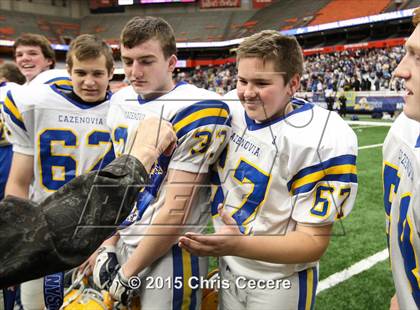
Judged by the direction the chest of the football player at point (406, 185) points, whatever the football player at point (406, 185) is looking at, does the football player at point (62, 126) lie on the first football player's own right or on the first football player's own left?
on the first football player's own right

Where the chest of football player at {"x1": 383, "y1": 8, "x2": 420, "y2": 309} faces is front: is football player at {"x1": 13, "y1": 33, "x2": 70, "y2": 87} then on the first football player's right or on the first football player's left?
on the first football player's right

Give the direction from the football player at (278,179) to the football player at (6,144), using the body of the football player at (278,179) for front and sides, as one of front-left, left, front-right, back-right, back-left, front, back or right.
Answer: right

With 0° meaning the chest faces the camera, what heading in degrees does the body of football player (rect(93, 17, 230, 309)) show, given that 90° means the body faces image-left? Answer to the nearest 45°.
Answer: approximately 45°

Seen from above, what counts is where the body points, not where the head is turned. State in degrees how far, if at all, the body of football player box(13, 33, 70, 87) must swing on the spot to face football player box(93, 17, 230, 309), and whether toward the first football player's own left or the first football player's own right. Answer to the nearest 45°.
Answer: approximately 45° to the first football player's own left

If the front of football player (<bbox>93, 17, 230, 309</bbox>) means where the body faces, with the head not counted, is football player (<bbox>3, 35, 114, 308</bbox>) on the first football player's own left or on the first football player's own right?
on the first football player's own right

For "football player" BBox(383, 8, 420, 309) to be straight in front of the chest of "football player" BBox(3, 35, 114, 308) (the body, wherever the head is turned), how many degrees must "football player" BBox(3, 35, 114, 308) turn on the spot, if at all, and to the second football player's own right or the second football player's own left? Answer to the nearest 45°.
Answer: approximately 45° to the second football player's own left

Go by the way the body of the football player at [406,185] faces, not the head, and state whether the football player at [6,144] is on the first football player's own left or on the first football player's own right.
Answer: on the first football player's own right
